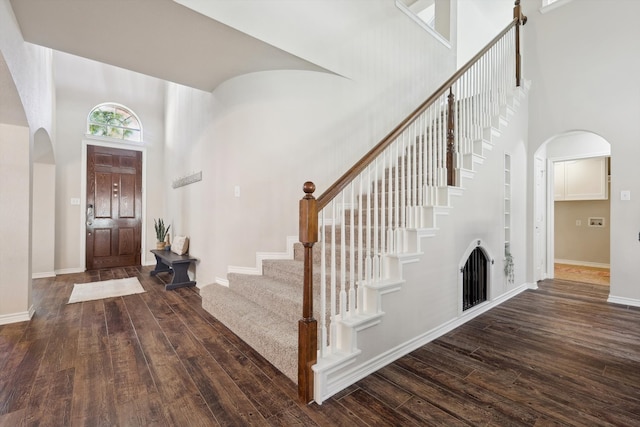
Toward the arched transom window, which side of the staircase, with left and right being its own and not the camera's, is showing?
right

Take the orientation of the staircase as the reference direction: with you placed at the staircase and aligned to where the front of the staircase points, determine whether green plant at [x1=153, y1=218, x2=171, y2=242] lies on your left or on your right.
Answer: on your right

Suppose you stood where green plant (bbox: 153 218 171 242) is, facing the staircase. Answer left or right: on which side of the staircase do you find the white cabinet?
left

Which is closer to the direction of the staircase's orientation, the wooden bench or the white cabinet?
the wooden bench

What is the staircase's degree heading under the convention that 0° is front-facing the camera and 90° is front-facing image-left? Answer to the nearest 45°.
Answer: approximately 45°

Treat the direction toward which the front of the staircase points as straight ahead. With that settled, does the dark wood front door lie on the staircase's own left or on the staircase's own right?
on the staircase's own right

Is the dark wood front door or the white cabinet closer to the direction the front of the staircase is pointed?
the dark wood front door

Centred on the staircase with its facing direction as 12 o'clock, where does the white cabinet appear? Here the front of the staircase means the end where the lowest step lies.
The white cabinet is roughly at 6 o'clock from the staircase.

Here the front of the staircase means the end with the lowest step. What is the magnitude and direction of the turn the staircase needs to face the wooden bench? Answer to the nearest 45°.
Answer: approximately 90° to its right
